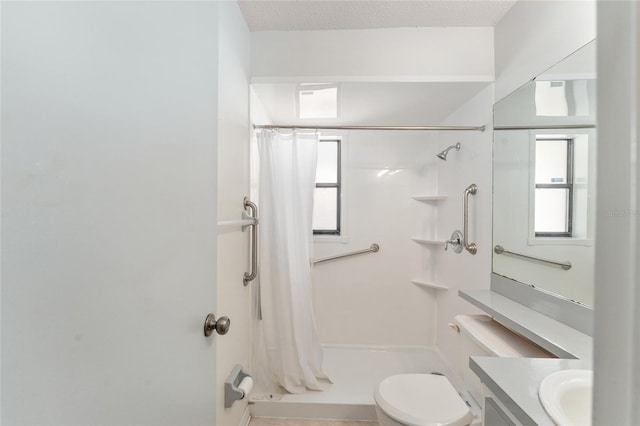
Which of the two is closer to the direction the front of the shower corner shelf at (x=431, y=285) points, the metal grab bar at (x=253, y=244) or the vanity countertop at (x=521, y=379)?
the metal grab bar

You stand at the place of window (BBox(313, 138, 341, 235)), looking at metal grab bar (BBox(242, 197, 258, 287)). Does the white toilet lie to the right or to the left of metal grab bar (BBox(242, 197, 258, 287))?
left

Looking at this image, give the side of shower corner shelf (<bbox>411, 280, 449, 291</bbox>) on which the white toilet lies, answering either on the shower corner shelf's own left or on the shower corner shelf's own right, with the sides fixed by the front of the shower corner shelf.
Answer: on the shower corner shelf's own left

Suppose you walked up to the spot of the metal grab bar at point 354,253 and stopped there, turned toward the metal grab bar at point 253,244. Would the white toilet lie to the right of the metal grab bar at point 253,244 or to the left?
left

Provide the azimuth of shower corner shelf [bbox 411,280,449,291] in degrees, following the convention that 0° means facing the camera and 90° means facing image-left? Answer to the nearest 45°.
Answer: approximately 45°

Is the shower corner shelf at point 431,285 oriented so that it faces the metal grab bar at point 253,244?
yes

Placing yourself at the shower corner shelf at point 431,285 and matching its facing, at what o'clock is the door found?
The door is roughly at 11 o'clock from the shower corner shelf.

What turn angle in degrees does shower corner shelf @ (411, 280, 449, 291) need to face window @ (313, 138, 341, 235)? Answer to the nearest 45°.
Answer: approximately 45° to its right

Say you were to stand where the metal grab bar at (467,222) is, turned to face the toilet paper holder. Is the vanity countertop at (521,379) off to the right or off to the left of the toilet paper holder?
left

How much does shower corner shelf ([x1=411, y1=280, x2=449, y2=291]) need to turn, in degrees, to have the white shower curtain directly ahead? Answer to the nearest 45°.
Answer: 0° — it already faces it
